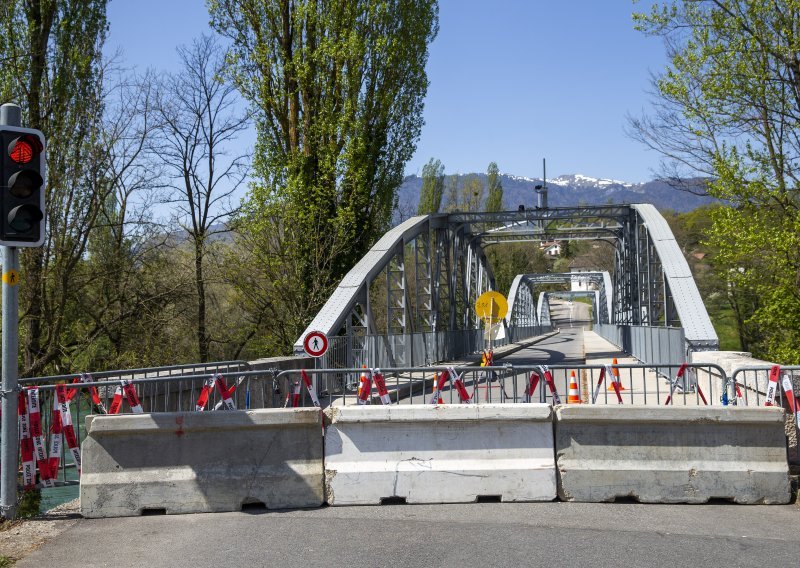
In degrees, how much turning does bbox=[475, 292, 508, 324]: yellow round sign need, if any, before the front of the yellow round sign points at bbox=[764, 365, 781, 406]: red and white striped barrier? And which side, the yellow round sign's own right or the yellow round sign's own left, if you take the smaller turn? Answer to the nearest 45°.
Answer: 0° — it already faces it

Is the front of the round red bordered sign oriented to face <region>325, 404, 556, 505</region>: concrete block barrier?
yes

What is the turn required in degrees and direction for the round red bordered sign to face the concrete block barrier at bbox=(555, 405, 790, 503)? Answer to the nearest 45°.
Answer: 0° — it already faces it

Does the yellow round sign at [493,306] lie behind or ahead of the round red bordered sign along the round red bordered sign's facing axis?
behind

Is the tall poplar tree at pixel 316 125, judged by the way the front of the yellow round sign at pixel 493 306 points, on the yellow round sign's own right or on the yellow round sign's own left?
on the yellow round sign's own right

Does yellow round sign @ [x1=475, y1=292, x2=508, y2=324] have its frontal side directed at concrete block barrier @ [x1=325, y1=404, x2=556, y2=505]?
yes

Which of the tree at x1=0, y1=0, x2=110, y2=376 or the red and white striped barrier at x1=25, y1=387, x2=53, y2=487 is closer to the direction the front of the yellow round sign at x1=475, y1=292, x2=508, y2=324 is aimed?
the red and white striped barrier

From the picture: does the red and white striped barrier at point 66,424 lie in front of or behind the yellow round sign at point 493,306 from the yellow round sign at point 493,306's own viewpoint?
in front

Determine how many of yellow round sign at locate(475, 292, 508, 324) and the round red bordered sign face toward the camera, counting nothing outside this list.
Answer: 2

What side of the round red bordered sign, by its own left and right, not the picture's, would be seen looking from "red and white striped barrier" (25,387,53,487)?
front

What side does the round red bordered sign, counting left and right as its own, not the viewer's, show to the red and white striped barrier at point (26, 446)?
front

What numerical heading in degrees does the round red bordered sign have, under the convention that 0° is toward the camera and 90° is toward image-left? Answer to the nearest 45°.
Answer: approximately 0°

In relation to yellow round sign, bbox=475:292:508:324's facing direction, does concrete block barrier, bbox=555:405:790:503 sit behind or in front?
in front
